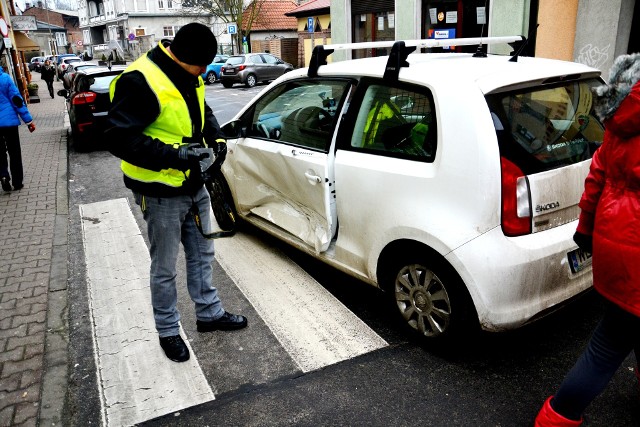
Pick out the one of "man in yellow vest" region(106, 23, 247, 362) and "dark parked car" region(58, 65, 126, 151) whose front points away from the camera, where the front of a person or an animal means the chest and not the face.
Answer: the dark parked car

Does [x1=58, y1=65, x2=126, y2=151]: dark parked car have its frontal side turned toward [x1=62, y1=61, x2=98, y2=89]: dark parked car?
yes

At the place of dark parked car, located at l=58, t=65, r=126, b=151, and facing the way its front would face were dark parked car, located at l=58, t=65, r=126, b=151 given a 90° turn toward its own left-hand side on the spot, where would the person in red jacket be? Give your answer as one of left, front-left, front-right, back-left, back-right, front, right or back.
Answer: left

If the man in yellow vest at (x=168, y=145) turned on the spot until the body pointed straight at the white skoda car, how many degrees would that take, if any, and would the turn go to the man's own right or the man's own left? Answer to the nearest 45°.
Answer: approximately 45° to the man's own left

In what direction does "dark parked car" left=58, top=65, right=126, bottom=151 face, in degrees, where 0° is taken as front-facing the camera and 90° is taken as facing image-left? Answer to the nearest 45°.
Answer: approximately 180°

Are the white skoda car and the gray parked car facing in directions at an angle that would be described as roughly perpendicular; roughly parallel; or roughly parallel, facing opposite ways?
roughly perpendicular

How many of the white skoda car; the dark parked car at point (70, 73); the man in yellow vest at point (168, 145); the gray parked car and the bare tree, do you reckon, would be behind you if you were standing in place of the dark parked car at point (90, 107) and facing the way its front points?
2

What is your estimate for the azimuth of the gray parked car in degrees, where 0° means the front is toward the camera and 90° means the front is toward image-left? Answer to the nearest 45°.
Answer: approximately 225°

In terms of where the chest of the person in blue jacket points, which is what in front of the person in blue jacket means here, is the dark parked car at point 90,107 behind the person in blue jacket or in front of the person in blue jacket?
in front

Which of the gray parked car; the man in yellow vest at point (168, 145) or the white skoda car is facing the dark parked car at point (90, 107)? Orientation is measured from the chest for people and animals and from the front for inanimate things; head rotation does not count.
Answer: the white skoda car

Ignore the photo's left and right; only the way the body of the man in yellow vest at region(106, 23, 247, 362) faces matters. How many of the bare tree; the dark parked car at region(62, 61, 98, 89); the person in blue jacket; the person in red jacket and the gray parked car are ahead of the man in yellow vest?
1

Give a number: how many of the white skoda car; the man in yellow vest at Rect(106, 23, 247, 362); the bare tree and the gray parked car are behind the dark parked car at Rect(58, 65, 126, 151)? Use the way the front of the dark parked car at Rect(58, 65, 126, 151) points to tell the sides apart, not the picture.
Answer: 2
